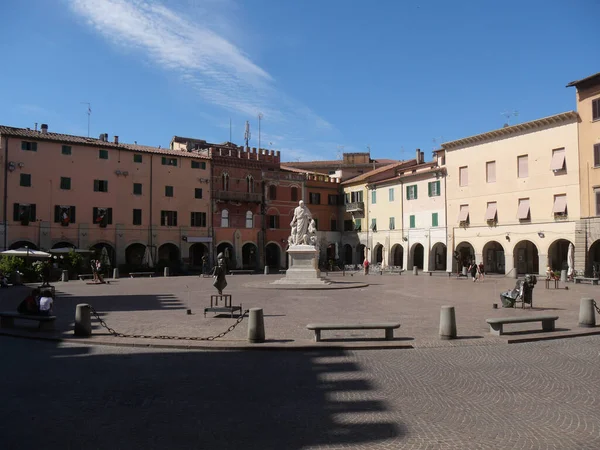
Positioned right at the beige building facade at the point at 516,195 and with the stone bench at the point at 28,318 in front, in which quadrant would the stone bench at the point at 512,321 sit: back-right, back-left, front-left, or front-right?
front-left

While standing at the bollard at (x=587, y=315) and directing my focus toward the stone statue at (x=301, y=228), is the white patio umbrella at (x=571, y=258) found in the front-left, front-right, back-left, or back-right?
front-right

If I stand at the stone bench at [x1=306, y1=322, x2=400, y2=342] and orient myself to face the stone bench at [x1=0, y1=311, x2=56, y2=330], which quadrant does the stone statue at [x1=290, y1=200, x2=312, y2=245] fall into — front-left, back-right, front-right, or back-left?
front-right

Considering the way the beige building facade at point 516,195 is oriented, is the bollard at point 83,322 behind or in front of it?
in front

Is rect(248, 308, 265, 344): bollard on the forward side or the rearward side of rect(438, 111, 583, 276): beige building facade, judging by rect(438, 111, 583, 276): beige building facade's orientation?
on the forward side

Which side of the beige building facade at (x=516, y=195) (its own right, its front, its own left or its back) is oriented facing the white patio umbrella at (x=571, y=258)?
left

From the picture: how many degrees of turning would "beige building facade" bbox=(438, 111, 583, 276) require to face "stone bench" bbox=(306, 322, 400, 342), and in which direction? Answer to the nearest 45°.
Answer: approximately 45° to its left

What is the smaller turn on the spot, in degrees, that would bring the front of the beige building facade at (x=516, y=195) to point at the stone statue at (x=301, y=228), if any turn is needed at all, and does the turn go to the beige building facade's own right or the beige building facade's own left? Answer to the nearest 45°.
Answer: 0° — it already faces it

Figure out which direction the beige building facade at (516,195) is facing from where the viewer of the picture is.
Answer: facing the viewer and to the left of the viewer

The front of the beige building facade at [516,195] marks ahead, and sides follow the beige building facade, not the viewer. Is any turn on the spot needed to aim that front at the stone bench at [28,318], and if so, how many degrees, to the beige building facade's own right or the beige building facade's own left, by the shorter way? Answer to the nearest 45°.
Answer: approximately 45° to the beige building facade's own left

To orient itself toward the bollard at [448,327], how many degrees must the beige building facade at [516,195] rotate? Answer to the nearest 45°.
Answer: approximately 45° to its left
